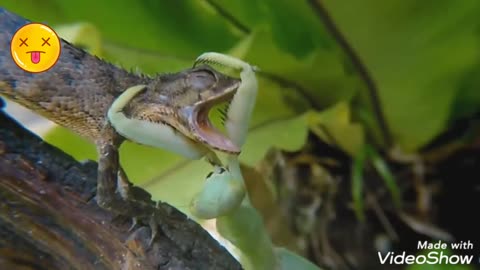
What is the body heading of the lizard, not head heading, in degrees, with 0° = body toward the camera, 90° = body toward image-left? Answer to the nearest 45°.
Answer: approximately 270°
